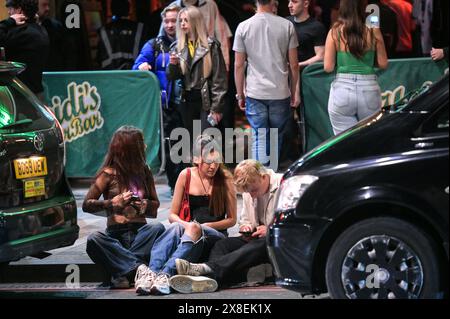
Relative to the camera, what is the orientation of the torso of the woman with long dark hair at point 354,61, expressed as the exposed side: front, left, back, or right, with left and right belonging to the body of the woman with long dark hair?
back

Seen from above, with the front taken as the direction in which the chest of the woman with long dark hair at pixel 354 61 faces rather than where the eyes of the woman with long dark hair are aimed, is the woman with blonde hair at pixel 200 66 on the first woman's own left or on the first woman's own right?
on the first woman's own left

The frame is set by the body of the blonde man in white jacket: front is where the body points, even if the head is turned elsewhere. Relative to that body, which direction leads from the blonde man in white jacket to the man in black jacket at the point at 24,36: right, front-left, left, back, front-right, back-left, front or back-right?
right

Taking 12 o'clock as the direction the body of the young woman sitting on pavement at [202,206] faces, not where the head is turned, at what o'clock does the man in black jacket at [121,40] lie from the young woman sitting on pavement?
The man in black jacket is roughly at 4 o'clock from the young woman sitting on pavement.

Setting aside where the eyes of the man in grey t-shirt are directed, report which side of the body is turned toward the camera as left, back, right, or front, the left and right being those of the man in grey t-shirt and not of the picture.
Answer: back

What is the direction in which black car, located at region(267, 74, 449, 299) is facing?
to the viewer's left
